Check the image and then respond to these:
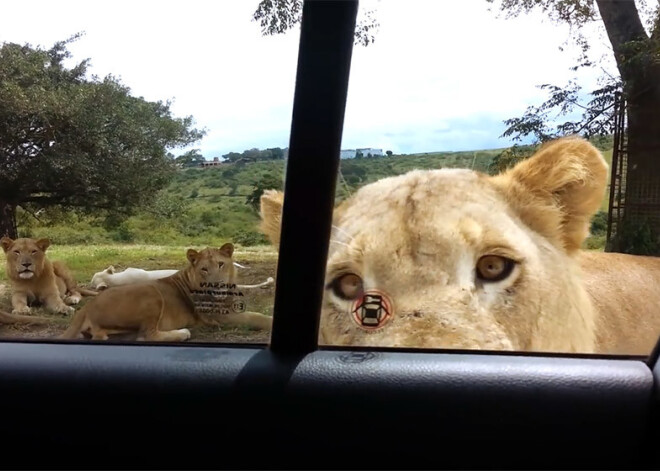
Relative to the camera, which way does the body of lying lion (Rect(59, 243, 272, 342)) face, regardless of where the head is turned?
to the viewer's right

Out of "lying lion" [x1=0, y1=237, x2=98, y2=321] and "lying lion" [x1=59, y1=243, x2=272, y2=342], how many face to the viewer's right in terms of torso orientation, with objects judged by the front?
1

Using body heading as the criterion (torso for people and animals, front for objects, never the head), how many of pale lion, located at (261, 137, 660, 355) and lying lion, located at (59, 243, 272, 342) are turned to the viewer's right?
1

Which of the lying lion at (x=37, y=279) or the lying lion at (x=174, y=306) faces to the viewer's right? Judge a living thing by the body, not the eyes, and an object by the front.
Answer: the lying lion at (x=174, y=306)

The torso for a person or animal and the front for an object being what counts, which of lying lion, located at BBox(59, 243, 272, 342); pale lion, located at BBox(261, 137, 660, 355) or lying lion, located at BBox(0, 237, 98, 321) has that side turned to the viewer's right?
lying lion, located at BBox(59, 243, 272, 342)
